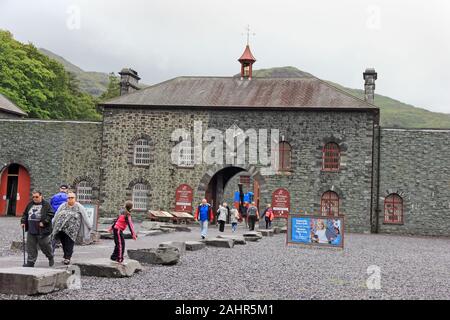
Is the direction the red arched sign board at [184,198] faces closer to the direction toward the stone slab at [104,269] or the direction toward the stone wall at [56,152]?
the stone slab

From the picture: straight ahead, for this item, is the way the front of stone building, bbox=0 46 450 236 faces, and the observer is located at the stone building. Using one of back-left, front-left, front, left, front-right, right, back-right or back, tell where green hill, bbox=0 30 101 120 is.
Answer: back-right

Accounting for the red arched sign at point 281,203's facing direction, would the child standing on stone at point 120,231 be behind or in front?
in front

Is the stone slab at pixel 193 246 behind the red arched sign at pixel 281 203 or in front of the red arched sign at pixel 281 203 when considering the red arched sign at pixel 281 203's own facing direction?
in front

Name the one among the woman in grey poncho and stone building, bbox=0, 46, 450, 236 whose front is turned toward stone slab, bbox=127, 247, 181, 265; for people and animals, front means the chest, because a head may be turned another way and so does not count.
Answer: the stone building

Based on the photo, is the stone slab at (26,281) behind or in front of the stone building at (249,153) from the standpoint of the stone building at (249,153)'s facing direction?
in front

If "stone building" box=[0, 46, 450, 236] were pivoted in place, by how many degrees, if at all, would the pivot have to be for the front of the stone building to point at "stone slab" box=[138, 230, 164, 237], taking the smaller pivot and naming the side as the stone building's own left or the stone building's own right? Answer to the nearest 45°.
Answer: approximately 45° to the stone building's own right

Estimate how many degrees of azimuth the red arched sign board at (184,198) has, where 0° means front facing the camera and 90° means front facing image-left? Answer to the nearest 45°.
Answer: approximately 0°

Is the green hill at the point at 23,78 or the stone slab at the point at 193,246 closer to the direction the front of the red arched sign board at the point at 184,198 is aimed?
the stone slab

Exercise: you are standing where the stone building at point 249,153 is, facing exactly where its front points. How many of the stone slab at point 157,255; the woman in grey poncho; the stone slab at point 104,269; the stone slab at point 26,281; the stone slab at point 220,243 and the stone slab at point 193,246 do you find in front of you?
6

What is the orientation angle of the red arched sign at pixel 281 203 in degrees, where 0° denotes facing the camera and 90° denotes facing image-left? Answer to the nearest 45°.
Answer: approximately 0°
